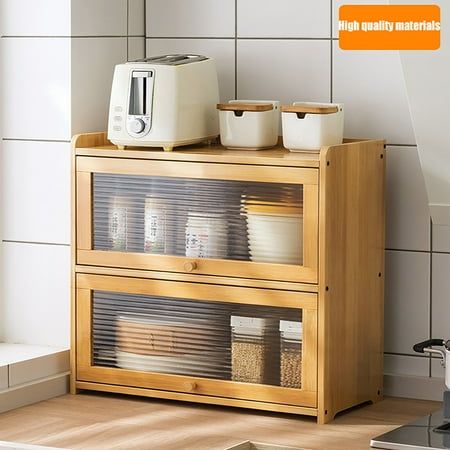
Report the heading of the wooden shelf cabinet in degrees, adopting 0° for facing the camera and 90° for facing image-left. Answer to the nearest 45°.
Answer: approximately 45°

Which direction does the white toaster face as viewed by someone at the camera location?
facing the viewer and to the left of the viewer
